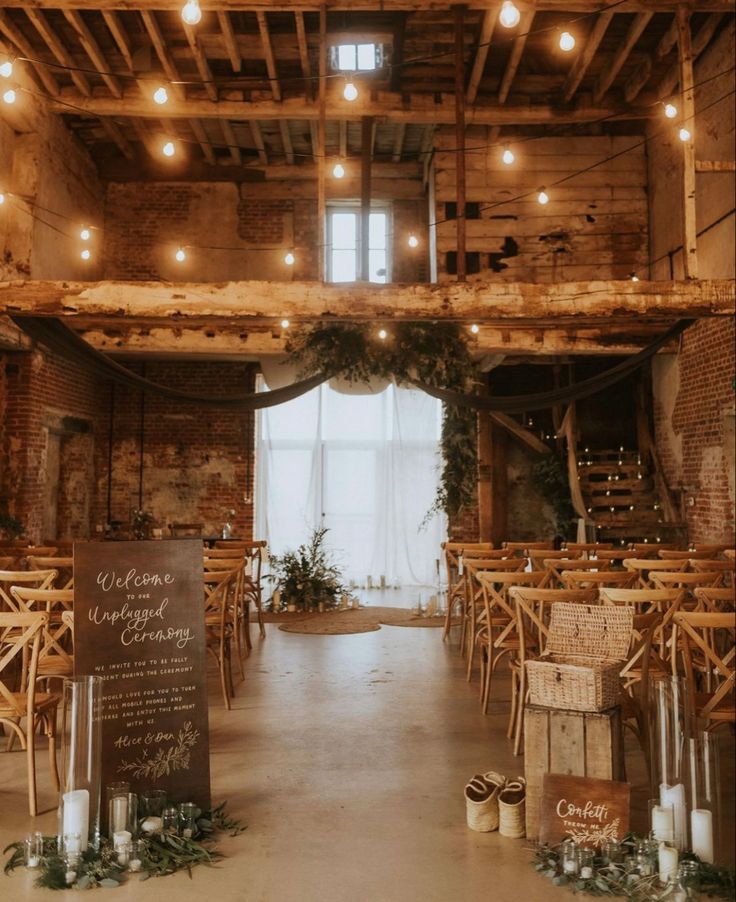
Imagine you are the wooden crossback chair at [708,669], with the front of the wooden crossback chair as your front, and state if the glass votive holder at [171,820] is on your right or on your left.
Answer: on your left

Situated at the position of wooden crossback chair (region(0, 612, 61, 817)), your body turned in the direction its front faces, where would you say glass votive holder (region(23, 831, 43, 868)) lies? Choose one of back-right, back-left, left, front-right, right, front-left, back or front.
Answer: back-right

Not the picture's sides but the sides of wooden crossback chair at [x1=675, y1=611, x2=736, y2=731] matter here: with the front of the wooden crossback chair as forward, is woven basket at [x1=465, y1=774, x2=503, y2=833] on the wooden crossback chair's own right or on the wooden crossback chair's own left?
on the wooden crossback chair's own left

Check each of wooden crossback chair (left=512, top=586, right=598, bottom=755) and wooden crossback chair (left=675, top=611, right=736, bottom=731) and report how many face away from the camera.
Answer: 2

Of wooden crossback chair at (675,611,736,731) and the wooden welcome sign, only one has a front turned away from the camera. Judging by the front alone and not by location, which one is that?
the wooden crossback chair

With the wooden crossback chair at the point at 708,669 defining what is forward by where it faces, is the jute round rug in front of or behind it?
in front

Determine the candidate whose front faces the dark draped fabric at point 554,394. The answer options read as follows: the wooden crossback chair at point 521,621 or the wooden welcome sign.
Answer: the wooden crossback chair

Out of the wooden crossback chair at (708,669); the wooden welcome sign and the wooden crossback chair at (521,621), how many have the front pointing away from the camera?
2

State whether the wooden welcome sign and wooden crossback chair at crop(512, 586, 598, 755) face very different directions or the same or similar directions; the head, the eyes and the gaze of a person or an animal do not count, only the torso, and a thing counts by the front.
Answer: very different directions

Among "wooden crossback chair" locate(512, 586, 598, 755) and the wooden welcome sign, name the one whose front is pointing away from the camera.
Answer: the wooden crossback chair

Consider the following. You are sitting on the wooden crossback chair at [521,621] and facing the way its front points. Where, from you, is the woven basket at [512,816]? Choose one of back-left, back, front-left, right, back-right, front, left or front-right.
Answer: back

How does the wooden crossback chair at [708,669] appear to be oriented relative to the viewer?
away from the camera

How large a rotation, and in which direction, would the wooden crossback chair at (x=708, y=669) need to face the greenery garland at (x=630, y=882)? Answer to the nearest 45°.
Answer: approximately 180°

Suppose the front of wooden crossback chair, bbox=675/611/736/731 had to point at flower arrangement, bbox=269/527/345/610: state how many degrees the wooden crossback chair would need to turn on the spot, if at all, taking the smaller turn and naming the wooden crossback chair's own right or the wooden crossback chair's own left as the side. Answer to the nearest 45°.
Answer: approximately 45° to the wooden crossback chair's own left

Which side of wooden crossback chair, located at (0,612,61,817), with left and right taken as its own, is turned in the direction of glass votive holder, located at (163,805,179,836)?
right

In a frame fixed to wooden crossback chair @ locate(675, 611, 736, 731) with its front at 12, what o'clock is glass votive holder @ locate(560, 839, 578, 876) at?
The glass votive holder is roughly at 7 o'clock from the wooden crossback chair.

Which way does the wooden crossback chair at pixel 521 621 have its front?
away from the camera
